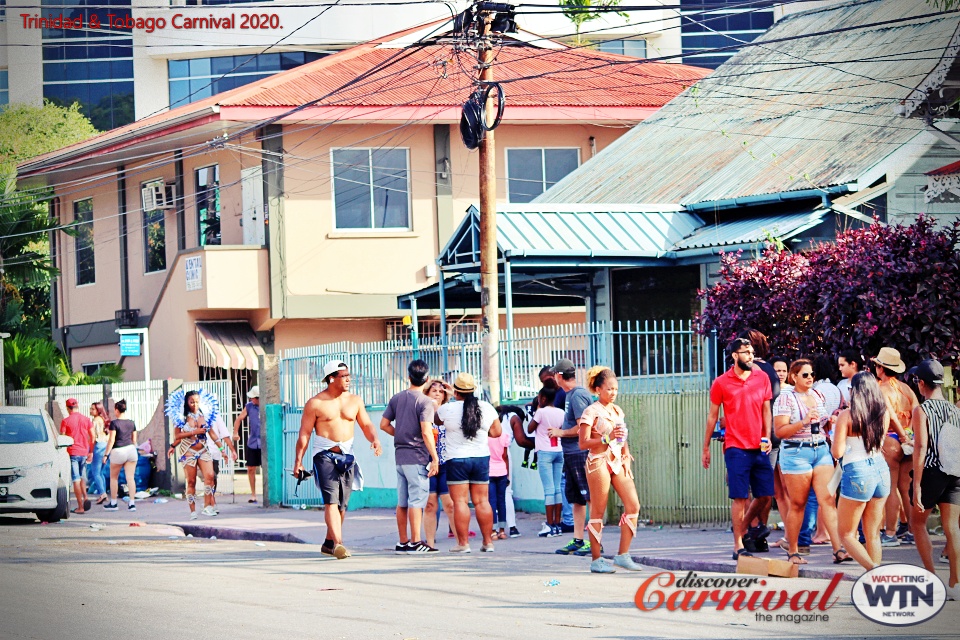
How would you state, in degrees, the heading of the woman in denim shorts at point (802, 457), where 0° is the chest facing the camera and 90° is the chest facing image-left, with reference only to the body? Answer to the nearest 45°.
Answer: approximately 315°

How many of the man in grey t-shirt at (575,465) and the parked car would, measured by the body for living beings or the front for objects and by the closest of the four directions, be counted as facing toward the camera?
1

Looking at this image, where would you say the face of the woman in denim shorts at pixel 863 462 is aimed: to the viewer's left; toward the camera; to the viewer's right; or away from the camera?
away from the camera

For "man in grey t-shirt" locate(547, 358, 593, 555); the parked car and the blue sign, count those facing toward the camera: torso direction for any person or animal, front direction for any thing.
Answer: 2

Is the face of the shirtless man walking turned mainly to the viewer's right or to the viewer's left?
to the viewer's right

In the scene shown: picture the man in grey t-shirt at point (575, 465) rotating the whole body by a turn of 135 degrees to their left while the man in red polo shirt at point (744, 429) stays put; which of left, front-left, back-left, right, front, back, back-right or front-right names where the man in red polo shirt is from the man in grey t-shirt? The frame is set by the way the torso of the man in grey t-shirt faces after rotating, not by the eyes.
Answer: front

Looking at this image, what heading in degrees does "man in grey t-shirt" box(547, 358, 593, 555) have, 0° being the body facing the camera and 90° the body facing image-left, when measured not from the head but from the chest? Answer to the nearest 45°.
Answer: approximately 90°

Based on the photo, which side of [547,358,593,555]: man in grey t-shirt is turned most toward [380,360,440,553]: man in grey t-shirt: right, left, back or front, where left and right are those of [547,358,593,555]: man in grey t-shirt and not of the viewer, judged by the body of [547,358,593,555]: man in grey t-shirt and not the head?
front

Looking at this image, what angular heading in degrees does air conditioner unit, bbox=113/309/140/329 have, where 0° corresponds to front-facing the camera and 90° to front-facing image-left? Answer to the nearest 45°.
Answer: approximately 45°

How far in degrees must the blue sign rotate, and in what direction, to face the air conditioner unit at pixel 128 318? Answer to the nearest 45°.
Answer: approximately 180°

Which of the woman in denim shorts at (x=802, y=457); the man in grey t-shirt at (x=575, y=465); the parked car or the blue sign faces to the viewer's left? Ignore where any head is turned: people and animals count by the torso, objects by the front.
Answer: the man in grey t-shirt

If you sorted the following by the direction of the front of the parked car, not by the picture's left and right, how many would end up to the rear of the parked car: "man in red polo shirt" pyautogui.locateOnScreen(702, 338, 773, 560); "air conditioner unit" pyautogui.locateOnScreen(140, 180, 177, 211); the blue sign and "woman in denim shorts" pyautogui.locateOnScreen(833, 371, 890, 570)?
2
